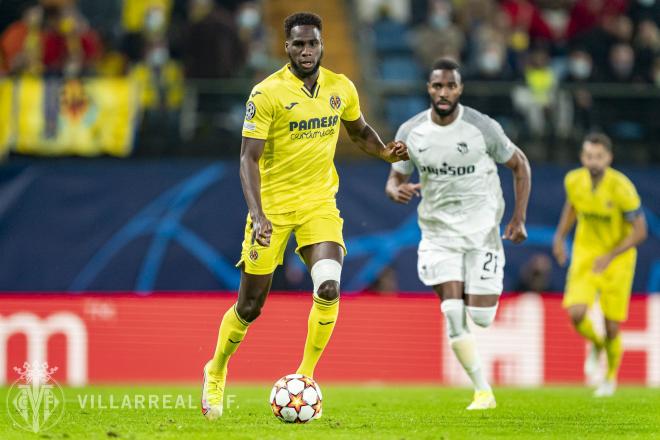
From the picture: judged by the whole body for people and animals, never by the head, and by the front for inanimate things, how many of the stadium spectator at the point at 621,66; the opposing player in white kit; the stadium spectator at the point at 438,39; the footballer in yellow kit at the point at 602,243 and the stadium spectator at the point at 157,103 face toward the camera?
5

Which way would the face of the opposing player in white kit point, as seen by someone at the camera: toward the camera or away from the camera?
toward the camera

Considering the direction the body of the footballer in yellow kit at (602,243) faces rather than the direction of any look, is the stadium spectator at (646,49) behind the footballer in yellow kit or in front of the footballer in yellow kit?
behind

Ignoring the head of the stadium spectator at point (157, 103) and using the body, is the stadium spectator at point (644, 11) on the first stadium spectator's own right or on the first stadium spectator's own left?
on the first stadium spectator's own left

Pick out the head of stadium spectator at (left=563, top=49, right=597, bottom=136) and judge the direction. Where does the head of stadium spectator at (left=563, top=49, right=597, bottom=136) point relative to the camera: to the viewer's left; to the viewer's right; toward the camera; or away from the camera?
toward the camera

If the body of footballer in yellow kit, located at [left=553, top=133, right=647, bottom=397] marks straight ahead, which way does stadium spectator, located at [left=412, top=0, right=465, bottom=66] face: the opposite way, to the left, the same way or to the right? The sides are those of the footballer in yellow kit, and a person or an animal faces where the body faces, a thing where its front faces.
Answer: the same way

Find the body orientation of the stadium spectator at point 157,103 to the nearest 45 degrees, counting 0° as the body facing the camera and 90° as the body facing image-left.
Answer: approximately 0°

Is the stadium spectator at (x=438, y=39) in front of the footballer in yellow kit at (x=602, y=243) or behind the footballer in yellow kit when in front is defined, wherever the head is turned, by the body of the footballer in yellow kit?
behind

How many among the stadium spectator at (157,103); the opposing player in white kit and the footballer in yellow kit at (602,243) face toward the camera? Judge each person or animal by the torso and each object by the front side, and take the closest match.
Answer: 3

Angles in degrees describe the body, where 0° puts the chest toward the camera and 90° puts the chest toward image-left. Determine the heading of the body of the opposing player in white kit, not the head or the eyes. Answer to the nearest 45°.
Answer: approximately 0°

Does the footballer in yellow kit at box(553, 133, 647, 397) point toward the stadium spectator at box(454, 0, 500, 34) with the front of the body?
no

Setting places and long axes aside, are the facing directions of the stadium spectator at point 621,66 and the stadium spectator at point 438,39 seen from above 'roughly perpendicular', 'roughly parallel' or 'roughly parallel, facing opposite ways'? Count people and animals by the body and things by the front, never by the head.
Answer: roughly parallel

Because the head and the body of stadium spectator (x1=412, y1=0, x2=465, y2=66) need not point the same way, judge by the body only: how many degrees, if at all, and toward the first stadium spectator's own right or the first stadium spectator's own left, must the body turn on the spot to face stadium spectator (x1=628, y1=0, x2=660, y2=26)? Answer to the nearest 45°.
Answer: approximately 90° to the first stadium spectator's own left

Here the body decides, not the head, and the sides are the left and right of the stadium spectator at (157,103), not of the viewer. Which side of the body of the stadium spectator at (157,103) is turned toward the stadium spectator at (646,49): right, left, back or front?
left

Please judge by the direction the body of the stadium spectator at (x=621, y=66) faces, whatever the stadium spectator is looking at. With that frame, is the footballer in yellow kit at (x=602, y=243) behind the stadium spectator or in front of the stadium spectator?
in front

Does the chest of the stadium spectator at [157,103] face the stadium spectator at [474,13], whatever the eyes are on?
no

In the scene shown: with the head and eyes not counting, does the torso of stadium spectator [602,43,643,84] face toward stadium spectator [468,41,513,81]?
no

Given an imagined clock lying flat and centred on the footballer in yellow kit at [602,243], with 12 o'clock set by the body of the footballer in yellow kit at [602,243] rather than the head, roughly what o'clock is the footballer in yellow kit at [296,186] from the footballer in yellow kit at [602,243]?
the footballer in yellow kit at [296,186] is roughly at 1 o'clock from the footballer in yellow kit at [602,243].

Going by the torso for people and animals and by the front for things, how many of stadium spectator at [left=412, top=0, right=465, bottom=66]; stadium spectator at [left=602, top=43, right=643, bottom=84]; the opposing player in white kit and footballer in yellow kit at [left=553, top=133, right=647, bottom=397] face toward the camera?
4

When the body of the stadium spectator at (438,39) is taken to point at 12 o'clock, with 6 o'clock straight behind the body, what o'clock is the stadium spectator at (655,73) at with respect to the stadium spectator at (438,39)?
the stadium spectator at (655,73) is roughly at 9 o'clock from the stadium spectator at (438,39).
